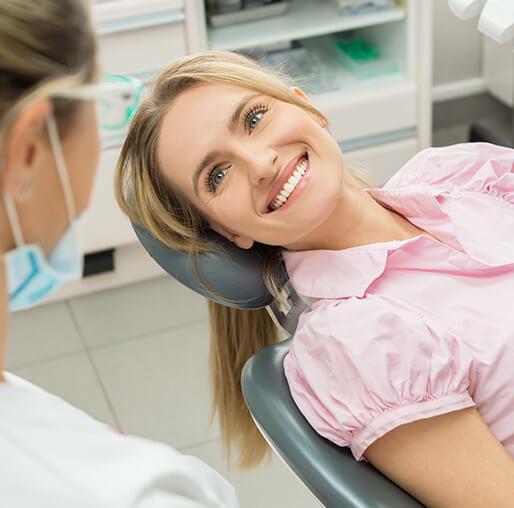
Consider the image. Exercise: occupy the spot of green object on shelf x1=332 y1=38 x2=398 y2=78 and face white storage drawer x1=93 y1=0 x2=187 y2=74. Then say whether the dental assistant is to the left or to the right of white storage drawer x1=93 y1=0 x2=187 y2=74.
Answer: left

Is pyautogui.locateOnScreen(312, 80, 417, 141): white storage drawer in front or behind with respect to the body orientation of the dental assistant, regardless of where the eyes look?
in front

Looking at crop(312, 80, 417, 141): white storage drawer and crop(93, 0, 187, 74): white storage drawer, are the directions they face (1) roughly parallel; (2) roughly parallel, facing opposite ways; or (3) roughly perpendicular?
roughly parallel

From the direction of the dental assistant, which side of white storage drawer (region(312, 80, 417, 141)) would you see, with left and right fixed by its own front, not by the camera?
front

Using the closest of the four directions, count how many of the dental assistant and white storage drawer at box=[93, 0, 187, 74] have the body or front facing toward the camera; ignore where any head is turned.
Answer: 1

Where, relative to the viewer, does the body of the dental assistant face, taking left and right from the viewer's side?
facing away from the viewer and to the right of the viewer

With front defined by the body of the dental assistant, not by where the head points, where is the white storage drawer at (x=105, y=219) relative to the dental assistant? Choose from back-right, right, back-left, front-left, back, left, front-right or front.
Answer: front-left

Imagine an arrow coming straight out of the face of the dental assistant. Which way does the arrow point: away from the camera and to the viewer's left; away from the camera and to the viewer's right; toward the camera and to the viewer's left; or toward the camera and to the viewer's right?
away from the camera and to the viewer's right

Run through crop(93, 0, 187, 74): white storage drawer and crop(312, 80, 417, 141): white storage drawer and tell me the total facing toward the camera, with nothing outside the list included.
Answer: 2

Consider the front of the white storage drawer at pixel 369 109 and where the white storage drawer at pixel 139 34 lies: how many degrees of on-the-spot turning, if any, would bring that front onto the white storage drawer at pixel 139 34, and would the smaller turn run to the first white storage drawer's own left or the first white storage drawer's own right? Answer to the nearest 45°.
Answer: approximately 45° to the first white storage drawer's own right

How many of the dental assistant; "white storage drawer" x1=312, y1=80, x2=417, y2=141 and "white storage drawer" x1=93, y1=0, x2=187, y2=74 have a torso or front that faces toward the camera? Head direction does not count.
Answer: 2

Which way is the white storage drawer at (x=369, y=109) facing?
toward the camera

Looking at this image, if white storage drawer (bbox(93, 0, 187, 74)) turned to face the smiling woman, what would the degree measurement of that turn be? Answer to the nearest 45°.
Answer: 0° — it already faces them

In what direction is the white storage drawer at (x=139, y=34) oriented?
toward the camera

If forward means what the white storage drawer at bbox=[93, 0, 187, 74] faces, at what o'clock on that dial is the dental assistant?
The dental assistant is roughly at 12 o'clock from the white storage drawer.

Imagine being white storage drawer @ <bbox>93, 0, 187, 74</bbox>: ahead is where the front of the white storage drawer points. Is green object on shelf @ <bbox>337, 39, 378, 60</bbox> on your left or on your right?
on your left

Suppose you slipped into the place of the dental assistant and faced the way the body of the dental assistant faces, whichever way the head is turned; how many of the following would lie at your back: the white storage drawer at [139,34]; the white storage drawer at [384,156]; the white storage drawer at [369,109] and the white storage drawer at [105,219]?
0

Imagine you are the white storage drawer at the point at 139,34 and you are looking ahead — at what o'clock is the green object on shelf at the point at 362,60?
The green object on shelf is roughly at 8 o'clock from the white storage drawer.
